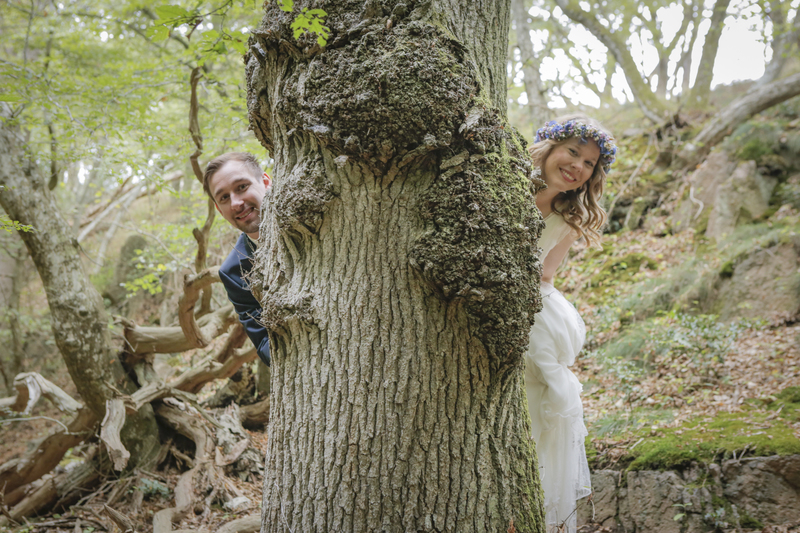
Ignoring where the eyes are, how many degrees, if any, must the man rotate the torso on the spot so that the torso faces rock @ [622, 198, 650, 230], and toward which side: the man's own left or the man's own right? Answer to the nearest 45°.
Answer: approximately 135° to the man's own left

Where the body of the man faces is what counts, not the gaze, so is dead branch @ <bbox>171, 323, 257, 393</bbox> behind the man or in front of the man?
behind

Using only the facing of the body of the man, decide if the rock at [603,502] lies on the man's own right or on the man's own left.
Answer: on the man's own left

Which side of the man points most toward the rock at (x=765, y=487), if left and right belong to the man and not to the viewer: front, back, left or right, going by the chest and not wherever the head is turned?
left

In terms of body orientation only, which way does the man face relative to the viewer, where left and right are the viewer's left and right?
facing the viewer

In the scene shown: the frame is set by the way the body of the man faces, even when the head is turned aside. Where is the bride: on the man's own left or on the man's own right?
on the man's own left

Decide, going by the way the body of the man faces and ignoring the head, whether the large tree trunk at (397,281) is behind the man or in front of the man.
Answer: in front

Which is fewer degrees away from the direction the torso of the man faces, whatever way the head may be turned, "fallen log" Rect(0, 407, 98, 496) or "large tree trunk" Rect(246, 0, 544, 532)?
the large tree trunk

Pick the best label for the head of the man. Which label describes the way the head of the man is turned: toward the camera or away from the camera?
toward the camera
